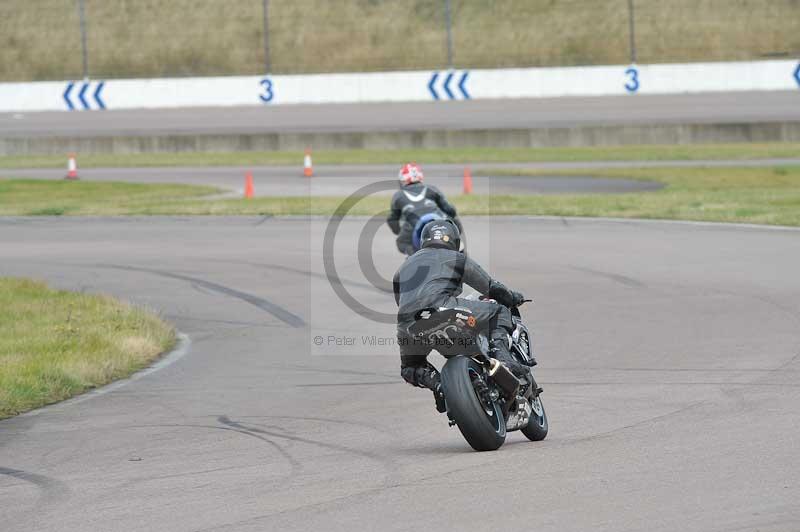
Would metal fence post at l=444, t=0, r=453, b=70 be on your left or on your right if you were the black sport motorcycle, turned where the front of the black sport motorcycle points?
on your left

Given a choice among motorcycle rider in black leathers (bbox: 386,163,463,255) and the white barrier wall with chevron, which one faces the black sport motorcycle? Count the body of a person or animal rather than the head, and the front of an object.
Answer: the white barrier wall with chevron

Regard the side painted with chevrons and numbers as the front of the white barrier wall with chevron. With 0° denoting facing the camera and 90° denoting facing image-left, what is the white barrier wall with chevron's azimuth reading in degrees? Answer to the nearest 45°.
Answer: approximately 0°

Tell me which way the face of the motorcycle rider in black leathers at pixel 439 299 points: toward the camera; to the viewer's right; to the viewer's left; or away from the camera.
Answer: away from the camera

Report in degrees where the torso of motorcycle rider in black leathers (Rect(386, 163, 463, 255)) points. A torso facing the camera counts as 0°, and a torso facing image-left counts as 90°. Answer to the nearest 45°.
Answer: approximately 180°

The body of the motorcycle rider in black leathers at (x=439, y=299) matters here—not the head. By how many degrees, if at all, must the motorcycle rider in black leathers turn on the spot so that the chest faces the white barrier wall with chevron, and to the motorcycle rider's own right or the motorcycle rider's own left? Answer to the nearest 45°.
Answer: approximately 45° to the motorcycle rider's own left

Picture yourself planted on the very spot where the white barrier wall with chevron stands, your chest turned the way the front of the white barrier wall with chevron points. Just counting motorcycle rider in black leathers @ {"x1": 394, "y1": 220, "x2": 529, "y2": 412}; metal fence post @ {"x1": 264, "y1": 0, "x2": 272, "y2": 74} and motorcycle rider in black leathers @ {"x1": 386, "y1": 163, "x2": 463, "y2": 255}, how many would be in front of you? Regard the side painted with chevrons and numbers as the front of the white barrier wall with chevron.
2

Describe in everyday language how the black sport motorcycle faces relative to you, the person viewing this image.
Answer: facing away from the viewer and to the right of the viewer

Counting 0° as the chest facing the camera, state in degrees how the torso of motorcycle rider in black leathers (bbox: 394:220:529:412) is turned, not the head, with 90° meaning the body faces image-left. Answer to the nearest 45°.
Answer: approximately 225°

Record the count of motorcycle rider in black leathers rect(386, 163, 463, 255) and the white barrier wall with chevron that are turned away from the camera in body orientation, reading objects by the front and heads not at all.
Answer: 1

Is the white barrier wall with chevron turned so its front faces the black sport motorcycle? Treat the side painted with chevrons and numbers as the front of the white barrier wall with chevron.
yes

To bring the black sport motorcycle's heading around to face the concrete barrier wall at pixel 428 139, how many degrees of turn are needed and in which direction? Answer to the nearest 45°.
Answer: approximately 45° to its left
